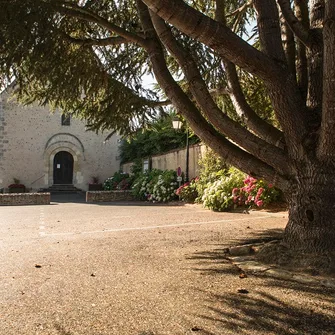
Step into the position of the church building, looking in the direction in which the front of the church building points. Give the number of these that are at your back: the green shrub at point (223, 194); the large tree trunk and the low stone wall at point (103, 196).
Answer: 0

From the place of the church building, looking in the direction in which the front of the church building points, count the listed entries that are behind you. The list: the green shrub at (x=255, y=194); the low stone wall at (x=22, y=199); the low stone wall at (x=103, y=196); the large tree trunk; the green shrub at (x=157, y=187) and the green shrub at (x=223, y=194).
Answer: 0

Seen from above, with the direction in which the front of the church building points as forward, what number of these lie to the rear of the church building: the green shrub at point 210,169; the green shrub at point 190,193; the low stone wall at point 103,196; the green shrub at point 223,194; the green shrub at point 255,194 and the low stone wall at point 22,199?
0

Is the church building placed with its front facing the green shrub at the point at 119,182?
no

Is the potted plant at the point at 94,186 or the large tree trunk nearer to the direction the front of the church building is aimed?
the large tree trunk

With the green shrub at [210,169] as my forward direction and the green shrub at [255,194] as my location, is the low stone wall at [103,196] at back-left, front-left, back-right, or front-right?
front-left

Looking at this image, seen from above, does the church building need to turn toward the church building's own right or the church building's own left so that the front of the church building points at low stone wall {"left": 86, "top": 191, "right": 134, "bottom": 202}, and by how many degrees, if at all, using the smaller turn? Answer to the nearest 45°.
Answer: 0° — it already faces it

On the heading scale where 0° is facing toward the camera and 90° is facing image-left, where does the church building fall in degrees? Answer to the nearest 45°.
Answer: approximately 0°

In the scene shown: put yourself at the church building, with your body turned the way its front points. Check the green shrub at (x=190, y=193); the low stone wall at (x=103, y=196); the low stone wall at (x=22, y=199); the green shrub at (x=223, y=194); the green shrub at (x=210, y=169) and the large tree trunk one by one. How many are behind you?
0

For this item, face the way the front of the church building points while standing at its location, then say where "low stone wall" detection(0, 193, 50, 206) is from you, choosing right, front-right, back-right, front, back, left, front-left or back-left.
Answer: front

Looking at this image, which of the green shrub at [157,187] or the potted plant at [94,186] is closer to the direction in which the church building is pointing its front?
the green shrub
